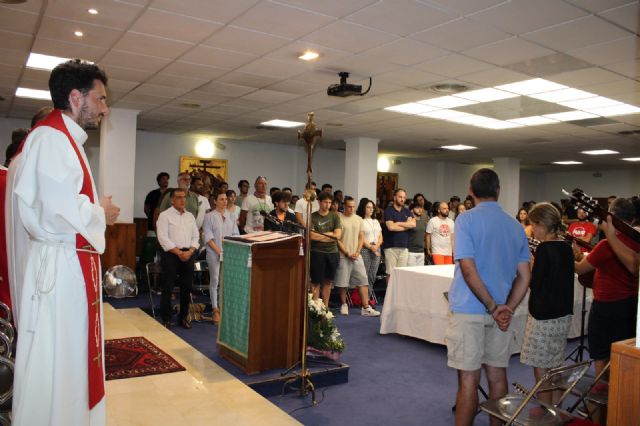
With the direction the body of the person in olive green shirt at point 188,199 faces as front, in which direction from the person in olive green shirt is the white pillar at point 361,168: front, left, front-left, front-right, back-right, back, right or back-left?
back-left

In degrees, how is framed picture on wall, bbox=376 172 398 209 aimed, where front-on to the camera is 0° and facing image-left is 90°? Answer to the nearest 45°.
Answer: approximately 0°

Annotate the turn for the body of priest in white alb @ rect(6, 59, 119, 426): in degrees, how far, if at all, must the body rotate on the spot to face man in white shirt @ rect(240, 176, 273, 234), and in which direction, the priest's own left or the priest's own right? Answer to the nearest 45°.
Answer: approximately 45° to the priest's own left

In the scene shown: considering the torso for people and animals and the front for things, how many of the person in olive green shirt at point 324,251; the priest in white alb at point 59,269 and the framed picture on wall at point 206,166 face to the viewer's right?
1

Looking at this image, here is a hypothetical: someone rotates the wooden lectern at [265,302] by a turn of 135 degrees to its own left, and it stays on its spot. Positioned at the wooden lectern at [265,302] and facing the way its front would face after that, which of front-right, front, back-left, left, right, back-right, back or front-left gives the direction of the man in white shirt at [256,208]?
left

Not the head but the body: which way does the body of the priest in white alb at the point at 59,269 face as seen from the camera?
to the viewer's right

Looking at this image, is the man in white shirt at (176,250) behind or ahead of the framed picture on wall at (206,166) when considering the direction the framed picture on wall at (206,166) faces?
ahead

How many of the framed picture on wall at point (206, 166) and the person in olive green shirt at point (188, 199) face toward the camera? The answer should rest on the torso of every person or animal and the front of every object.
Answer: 2

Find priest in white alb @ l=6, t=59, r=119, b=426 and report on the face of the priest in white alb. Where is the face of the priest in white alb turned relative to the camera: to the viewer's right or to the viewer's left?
to the viewer's right

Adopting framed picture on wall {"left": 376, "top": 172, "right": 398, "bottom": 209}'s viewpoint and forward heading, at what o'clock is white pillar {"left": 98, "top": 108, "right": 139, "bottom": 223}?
The white pillar is roughly at 1 o'clock from the framed picture on wall.

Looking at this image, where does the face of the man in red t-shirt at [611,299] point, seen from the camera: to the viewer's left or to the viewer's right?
to the viewer's left

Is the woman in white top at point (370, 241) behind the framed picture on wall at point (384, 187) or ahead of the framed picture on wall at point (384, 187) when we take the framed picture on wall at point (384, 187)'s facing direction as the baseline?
ahead

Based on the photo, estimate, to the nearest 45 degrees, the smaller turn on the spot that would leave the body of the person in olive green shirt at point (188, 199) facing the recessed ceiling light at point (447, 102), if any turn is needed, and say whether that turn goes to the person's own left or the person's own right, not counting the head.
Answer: approximately 90° to the person's own left

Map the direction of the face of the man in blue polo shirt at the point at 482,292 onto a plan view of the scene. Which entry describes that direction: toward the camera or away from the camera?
away from the camera

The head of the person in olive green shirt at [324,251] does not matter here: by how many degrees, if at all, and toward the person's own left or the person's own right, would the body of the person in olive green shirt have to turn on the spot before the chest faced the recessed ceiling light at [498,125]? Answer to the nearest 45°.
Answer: approximately 135° to the person's own left
